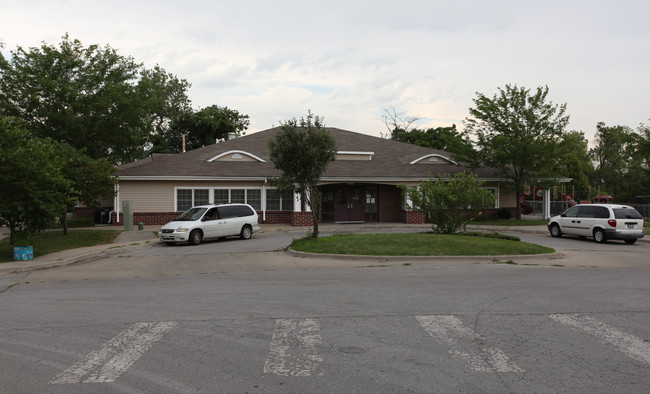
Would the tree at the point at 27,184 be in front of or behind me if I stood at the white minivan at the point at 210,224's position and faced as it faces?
in front

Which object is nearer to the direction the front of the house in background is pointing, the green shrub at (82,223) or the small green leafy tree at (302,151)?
the small green leafy tree

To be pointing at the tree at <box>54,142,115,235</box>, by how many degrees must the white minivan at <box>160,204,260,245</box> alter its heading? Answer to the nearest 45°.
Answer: approximately 45° to its right

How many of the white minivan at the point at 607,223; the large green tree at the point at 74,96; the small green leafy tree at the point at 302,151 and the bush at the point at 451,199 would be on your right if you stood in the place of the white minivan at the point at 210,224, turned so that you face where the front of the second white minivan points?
1

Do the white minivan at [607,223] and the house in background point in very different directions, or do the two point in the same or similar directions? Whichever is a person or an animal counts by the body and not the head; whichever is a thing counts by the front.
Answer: very different directions

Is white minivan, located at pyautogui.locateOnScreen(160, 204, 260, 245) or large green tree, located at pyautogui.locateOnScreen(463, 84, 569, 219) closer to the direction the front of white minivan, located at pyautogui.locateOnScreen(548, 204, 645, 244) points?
the large green tree

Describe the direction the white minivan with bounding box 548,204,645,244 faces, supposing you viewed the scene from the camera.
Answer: facing away from the viewer and to the left of the viewer

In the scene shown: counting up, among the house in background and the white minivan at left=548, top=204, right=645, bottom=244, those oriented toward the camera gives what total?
1

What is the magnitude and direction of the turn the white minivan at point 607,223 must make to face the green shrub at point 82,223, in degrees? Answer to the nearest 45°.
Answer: approximately 45° to its left

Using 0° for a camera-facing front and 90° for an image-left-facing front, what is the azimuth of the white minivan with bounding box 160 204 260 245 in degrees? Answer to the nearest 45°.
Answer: approximately 45°

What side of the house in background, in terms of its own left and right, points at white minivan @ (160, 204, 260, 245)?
front

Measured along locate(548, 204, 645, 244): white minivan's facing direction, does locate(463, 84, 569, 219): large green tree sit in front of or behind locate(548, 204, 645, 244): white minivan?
in front

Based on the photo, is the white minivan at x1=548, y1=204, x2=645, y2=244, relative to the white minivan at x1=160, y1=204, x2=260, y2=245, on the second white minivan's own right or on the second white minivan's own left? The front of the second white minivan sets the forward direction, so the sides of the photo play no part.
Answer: on the second white minivan's own left

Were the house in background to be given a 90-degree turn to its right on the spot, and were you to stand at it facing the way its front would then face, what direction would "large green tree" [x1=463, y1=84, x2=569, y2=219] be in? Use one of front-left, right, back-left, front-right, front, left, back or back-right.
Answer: back
